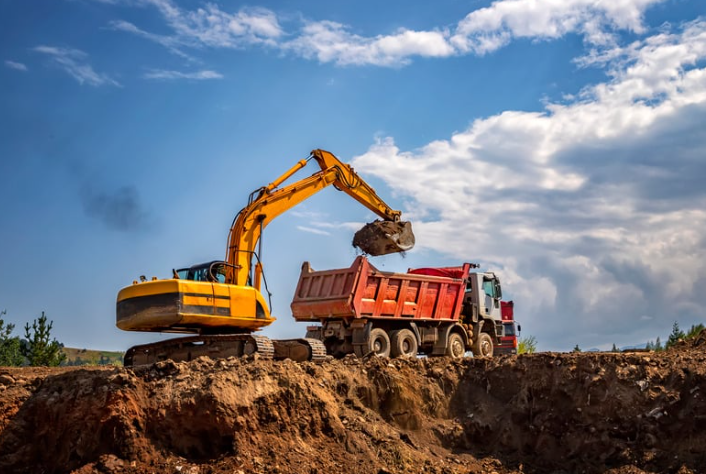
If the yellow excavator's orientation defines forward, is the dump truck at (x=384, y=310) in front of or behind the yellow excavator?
in front

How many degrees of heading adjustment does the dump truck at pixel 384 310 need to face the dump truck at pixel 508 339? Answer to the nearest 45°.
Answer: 0° — it already faces it

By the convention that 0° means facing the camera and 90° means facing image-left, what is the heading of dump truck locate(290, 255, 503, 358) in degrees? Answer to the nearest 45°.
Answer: approximately 225°

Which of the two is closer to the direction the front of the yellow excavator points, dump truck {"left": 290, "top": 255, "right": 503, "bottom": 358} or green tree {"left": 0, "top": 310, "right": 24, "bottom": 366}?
the dump truck

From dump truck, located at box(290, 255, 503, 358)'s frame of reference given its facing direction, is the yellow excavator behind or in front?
behind

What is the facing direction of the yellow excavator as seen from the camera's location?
facing away from the viewer and to the right of the viewer

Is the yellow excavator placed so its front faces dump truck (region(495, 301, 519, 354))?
yes

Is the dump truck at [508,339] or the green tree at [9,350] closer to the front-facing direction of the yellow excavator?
the dump truck
